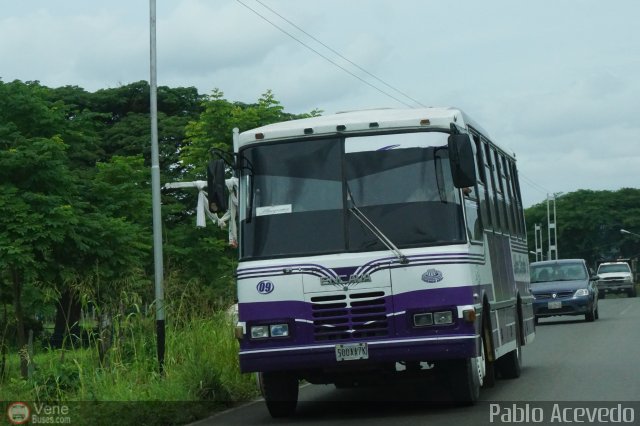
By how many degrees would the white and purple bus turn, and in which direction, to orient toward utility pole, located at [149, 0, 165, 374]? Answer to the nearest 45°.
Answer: approximately 135° to its right

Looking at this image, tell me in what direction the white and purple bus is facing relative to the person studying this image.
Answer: facing the viewer
